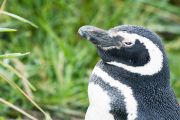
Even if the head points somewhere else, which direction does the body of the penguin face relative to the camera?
to the viewer's left
